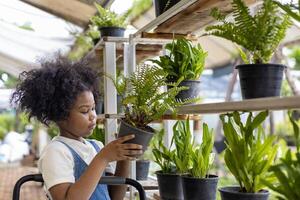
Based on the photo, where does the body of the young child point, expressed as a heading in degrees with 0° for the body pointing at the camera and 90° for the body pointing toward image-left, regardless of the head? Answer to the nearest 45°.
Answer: approximately 315°

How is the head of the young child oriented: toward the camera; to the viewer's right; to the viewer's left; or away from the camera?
to the viewer's right

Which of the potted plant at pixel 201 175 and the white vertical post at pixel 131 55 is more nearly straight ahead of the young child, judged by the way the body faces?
the potted plant

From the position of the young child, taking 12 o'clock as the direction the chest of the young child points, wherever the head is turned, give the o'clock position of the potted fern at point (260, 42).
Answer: The potted fern is roughly at 12 o'clock from the young child.

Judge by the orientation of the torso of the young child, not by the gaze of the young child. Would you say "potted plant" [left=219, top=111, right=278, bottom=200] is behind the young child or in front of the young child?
in front

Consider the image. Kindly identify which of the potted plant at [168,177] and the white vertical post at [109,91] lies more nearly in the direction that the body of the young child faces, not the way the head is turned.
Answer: the potted plant

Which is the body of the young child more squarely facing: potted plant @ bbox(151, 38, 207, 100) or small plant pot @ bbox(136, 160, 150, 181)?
the potted plant

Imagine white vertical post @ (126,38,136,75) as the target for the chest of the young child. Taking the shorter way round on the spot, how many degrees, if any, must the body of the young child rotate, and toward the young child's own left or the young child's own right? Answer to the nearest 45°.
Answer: approximately 90° to the young child's own left

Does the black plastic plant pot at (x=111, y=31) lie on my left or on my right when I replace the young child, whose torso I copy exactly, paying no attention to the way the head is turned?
on my left

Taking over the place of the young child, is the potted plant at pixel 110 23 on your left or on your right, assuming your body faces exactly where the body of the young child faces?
on your left

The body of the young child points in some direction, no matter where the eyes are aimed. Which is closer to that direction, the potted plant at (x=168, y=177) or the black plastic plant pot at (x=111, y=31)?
the potted plant

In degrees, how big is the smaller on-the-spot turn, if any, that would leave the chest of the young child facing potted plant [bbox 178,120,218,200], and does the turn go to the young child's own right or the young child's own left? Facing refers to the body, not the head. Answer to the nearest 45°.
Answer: approximately 45° to the young child's own left
